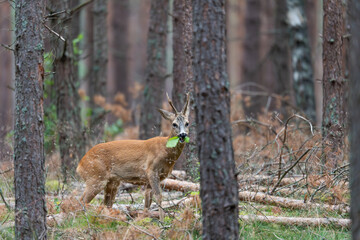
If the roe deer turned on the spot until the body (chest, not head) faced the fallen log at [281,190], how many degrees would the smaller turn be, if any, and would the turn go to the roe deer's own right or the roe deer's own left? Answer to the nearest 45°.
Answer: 0° — it already faces it

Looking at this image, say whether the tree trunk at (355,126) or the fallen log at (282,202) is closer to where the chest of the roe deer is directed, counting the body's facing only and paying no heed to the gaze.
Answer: the fallen log

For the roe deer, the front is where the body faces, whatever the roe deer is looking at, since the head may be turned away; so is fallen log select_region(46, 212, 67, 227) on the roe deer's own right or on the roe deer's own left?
on the roe deer's own right

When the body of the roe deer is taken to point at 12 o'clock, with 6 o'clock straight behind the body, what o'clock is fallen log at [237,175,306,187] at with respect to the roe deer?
The fallen log is roughly at 12 o'clock from the roe deer.

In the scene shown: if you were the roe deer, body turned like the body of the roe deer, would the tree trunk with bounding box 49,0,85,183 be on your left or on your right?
on your left

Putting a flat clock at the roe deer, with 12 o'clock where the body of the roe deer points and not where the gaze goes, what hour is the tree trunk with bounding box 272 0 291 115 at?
The tree trunk is roughly at 10 o'clock from the roe deer.

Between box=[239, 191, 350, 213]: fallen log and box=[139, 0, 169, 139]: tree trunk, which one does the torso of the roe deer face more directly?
the fallen log

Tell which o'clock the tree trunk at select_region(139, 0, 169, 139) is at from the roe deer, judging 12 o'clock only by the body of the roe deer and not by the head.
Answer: The tree trunk is roughly at 9 o'clock from the roe deer.

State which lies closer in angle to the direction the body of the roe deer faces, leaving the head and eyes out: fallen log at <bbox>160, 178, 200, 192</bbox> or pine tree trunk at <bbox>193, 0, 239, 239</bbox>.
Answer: the fallen log

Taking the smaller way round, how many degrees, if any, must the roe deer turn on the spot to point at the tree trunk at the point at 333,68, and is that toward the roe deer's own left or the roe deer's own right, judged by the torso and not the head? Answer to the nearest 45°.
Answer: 0° — it already faces it

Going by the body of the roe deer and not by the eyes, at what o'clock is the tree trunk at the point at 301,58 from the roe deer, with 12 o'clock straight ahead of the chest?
The tree trunk is roughly at 10 o'clock from the roe deer.

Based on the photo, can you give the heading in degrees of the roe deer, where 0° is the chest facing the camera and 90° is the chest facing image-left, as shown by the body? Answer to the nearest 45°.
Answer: approximately 270°

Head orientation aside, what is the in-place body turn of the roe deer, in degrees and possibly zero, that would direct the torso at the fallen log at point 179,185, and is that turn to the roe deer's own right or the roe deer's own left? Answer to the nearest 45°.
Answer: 0° — it already faces it
